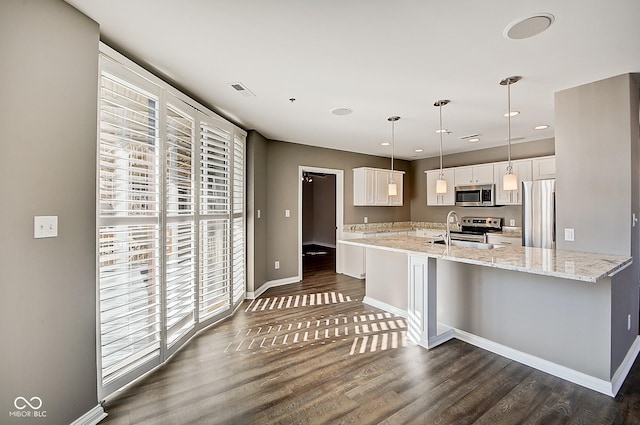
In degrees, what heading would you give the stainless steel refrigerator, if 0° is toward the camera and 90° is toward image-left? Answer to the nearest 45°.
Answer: approximately 0°

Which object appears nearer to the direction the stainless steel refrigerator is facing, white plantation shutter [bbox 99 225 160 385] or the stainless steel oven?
the white plantation shutter

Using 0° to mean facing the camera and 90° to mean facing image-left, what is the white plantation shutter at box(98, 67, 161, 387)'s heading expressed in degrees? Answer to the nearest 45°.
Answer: approximately 315°

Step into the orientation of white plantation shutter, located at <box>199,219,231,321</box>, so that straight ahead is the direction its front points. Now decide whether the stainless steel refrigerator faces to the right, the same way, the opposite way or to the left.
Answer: to the right

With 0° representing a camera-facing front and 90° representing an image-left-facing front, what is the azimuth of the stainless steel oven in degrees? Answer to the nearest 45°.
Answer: approximately 45°

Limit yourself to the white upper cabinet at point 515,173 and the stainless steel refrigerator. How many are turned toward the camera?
2

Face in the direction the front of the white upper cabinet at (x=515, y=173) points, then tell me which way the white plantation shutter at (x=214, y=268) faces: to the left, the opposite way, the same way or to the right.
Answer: to the left

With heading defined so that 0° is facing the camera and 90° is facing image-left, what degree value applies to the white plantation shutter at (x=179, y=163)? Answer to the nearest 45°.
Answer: approximately 315°

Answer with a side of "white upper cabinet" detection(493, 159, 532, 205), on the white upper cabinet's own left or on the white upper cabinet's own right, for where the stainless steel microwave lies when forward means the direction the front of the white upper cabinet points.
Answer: on the white upper cabinet's own right
